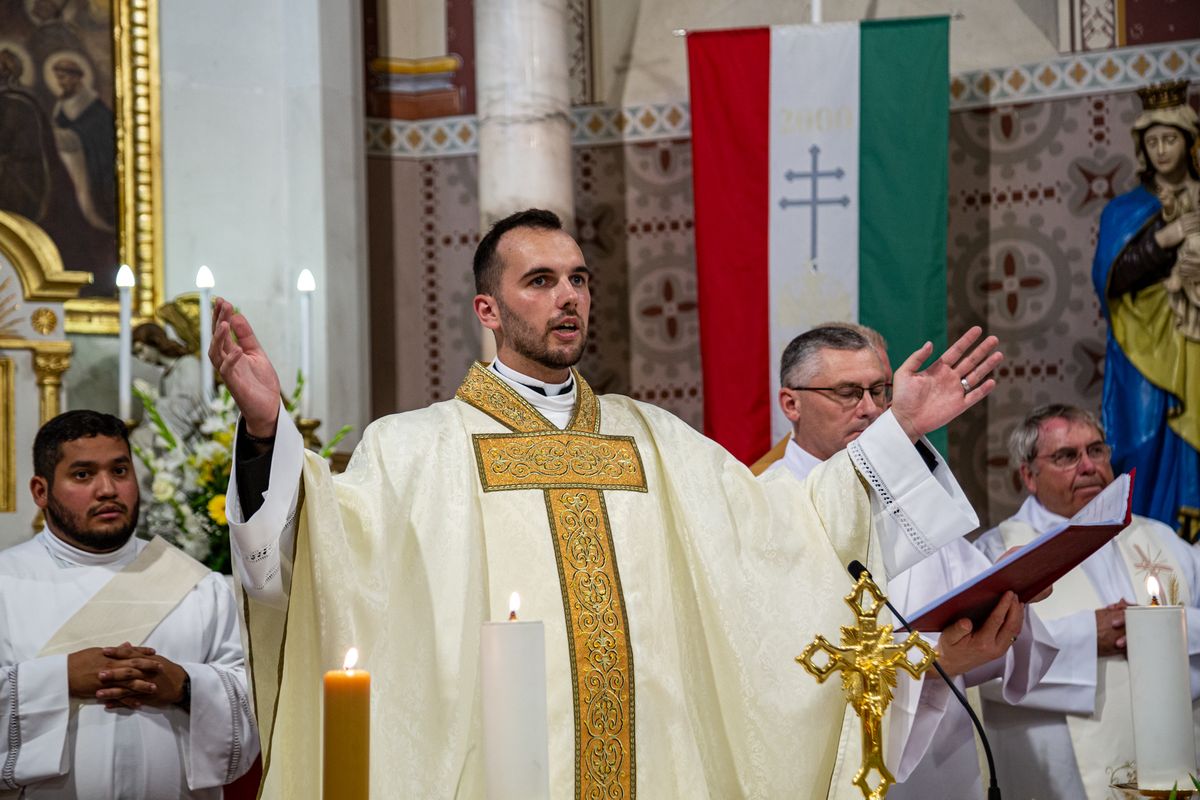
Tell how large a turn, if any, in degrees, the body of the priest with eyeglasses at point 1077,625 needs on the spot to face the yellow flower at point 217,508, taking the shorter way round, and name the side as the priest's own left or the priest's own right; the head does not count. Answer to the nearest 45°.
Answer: approximately 135° to the priest's own right

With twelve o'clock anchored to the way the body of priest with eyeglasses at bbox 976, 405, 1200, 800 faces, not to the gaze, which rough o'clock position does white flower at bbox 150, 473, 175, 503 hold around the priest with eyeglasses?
The white flower is roughly at 4 o'clock from the priest with eyeglasses.

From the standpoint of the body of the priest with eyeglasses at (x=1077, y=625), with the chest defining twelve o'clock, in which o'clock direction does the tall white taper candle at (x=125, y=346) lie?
The tall white taper candle is roughly at 4 o'clock from the priest with eyeglasses.

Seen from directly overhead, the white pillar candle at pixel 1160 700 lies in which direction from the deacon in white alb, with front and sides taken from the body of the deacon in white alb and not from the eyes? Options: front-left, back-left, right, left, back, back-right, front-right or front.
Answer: front-left

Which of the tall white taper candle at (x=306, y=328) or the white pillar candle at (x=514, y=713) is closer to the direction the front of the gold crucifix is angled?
the white pillar candle

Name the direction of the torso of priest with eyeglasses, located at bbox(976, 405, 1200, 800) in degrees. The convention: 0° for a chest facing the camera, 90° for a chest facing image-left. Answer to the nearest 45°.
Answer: approximately 315°

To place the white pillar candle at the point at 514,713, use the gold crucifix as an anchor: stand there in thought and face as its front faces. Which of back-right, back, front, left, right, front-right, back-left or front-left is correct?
front-right

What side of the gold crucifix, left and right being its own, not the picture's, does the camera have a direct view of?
front

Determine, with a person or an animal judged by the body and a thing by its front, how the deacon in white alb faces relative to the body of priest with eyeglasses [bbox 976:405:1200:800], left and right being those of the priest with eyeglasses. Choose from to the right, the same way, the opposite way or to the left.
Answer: the same way

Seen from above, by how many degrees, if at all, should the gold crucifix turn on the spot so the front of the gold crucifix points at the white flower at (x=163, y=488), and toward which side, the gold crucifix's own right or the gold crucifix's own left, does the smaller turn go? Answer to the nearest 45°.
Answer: approximately 135° to the gold crucifix's own right

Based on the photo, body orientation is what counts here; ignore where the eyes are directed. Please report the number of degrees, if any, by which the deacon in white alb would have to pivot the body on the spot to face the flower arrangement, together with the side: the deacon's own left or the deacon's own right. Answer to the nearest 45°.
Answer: approximately 135° to the deacon's own left

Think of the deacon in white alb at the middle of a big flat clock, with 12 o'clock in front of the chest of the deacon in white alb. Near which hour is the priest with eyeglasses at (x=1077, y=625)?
The priest with eyeglasses is roughly at 9 o'clock from the deacon in white alb.

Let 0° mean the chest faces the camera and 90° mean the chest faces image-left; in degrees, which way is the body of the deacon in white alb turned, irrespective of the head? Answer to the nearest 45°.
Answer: approximately 0°

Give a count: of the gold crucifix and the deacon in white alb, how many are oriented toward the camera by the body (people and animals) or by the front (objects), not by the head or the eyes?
2

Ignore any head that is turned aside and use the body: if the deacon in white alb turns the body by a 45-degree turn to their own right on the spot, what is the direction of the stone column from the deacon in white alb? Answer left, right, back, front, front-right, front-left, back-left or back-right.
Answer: back

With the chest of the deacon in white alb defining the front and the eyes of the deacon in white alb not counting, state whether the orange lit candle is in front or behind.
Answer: in front

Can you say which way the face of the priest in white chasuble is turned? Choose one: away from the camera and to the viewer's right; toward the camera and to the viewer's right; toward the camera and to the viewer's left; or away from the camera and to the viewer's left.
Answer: toward the camera and to the viewer's right

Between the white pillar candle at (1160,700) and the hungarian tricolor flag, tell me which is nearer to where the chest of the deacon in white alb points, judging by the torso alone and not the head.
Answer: the white pillar candle
